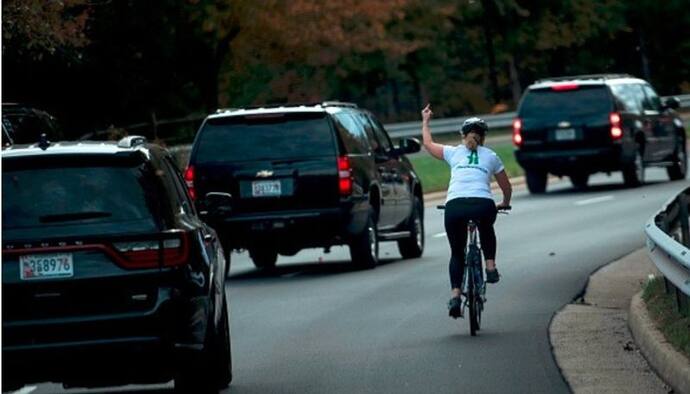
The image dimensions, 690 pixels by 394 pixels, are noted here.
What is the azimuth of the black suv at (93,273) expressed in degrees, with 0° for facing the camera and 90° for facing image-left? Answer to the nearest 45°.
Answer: approximately 180°

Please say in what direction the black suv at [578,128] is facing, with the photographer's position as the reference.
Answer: facing away from the viewer and to the right of the viewer

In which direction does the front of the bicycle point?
away from the camera

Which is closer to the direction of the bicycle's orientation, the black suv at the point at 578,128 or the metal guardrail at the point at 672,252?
the black suv

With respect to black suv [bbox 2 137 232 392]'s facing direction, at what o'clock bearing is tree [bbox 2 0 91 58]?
The tree is roughly at 12 o'clock from the black suv.

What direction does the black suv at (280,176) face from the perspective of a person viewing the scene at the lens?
facing away from the viewer and to the right of the viewer

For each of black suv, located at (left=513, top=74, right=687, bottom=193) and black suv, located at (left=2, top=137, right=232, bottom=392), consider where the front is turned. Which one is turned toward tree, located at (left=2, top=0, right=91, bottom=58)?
black suv, located at (left=2, top=137, right=232, bottom=392)

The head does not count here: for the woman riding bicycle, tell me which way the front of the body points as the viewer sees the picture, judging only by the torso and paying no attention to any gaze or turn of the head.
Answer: away from the camera
